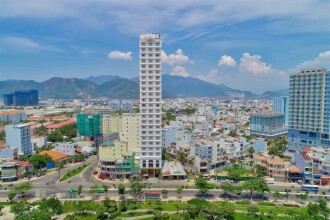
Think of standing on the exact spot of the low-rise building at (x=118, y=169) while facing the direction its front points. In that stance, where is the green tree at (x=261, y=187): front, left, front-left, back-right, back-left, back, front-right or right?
front-left

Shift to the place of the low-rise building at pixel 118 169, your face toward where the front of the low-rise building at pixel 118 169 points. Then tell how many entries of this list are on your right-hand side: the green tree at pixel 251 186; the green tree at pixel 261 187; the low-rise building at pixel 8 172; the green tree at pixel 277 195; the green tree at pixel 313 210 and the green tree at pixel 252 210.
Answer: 1

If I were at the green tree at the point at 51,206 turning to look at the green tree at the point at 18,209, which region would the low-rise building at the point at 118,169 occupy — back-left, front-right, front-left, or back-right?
back-right

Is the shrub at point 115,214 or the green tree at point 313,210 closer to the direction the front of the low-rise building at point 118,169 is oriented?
the shrub

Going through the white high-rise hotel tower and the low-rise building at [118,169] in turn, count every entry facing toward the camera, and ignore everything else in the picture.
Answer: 2

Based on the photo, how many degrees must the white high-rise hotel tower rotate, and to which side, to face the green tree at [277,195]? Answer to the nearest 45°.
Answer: approximately 45° to its left

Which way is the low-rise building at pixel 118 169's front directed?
toward the camera

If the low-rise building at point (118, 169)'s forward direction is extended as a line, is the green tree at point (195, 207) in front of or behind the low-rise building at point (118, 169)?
in front

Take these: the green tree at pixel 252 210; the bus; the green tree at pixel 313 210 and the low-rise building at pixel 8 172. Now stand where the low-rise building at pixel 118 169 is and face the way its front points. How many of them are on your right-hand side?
1

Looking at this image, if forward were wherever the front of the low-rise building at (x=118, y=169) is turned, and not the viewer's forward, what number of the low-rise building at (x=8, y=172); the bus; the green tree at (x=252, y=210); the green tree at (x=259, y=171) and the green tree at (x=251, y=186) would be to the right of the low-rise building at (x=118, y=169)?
1

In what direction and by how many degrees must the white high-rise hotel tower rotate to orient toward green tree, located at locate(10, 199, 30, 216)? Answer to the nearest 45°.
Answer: approximately 45° to its right

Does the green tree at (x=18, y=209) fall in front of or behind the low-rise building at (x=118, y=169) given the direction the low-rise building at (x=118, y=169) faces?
in front

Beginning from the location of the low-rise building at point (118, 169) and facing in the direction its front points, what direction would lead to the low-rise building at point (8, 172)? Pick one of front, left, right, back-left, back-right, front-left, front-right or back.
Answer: right

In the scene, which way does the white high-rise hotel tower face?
toward the camera

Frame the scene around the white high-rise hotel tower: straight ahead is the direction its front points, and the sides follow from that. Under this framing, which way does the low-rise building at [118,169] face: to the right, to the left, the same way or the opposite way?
the same way
